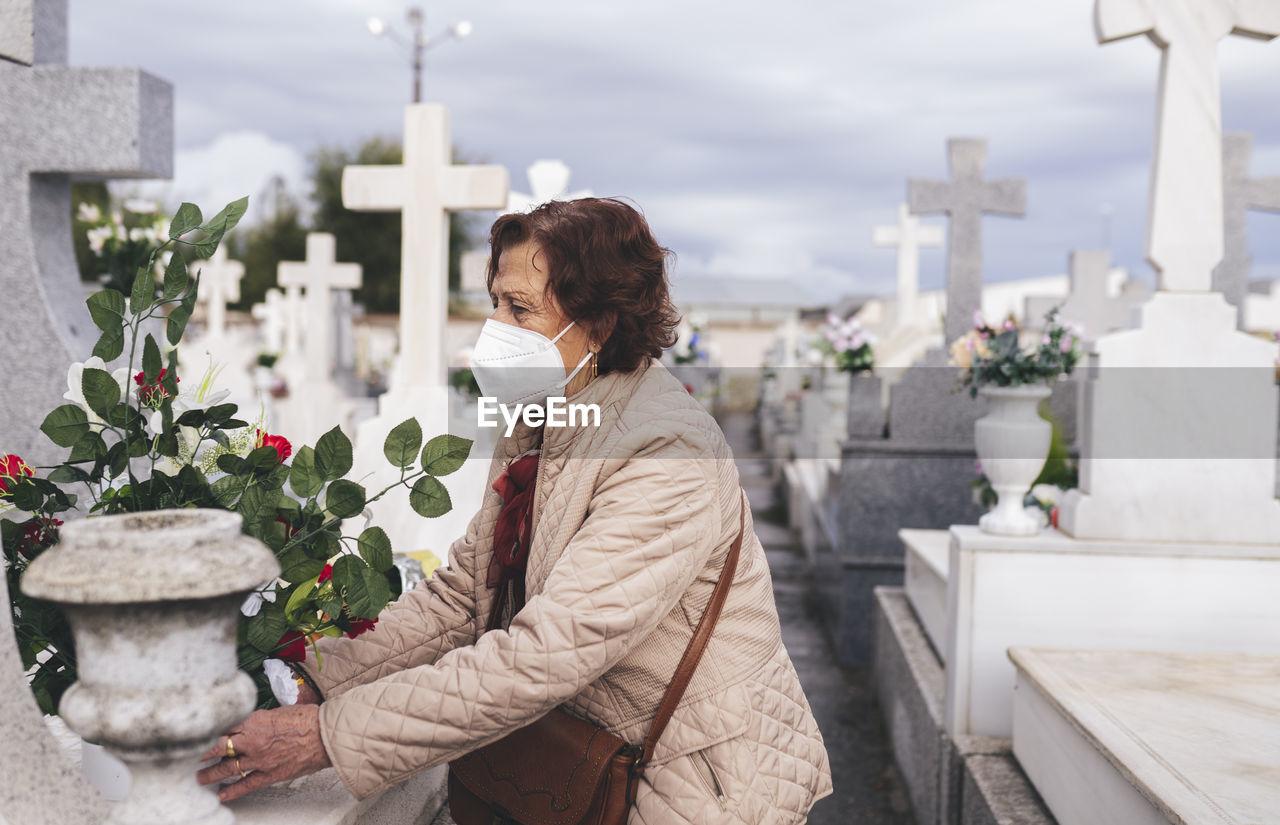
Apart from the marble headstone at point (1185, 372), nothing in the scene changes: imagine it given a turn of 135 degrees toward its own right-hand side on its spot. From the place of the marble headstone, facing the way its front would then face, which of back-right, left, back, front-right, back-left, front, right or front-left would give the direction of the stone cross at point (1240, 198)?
front-right

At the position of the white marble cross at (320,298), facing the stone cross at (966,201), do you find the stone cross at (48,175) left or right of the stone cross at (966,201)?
right

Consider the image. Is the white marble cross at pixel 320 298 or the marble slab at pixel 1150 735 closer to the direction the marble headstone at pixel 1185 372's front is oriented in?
the marble slab

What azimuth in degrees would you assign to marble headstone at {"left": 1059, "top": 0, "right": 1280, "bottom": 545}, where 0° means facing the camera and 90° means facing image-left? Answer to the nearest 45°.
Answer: approximately 0°

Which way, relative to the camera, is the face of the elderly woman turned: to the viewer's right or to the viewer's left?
to the viewer's left
